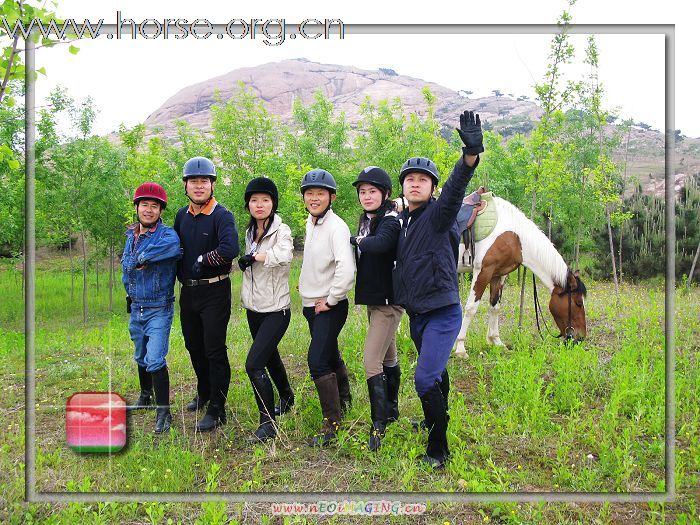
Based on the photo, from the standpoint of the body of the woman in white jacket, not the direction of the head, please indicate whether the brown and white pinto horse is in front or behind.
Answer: behind

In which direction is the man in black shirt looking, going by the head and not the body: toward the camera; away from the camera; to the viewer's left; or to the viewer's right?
toward the camera

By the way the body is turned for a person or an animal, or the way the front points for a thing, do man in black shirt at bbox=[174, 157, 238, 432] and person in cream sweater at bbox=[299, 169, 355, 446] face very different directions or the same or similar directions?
same or similar directions

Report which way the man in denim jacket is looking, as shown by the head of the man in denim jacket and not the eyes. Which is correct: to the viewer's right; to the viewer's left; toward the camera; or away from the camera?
toward the camera

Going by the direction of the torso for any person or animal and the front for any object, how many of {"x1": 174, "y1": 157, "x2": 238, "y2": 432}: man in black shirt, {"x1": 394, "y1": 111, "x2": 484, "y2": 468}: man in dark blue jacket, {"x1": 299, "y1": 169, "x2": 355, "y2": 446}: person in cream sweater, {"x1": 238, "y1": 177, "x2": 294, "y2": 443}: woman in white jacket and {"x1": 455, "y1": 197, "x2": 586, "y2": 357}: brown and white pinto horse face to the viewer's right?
1

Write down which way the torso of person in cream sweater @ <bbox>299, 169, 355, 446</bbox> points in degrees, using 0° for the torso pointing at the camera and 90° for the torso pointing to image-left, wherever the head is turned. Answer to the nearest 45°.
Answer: approximately 45°

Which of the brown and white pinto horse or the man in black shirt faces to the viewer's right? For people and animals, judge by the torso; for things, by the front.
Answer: the brown and white pinto horse

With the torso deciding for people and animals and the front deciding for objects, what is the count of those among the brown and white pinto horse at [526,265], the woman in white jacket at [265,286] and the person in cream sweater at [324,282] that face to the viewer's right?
1

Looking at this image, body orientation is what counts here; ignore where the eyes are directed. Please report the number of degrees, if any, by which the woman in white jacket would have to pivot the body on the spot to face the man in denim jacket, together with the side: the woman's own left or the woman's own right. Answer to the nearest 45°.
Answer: approximately 45° to the woman's own right

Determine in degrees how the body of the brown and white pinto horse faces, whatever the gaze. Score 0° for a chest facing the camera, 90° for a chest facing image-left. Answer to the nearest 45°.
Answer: approximately 270°

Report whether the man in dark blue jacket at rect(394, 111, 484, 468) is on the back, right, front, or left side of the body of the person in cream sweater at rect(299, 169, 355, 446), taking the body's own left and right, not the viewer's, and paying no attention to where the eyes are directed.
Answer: left

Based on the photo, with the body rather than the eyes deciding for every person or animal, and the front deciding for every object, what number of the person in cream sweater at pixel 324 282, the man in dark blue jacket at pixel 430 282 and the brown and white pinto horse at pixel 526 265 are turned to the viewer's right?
1

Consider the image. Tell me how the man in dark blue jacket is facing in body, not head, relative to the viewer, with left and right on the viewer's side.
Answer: facing the viewer and to the left of the viewer

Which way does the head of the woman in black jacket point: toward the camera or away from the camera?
toward the camera
